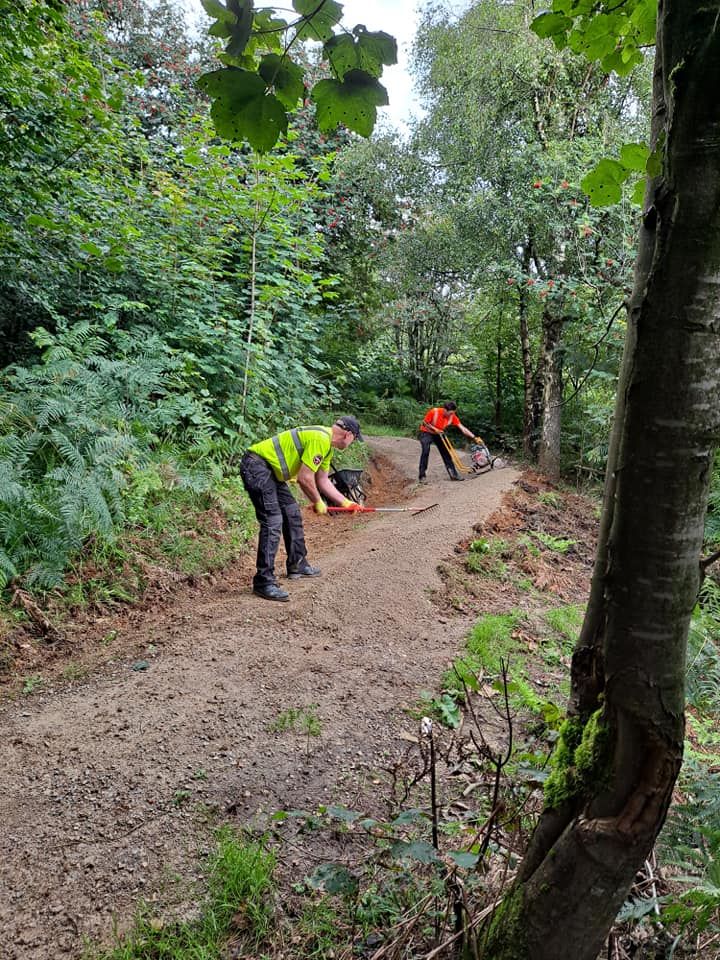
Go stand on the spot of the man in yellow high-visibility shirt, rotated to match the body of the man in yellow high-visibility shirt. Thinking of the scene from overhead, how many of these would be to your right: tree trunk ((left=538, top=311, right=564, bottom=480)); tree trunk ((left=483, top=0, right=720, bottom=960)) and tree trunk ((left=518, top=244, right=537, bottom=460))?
1

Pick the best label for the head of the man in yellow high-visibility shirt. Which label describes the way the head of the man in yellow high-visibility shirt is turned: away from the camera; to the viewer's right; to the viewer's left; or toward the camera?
to the viewer's right

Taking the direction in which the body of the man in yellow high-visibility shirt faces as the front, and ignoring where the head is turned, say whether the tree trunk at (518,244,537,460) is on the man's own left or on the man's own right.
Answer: on the man's own left

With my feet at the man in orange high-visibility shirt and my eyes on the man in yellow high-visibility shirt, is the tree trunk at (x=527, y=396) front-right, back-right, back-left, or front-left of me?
back-left

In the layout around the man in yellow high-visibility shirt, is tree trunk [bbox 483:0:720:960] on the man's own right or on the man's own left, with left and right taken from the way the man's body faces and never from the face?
on the man's own right

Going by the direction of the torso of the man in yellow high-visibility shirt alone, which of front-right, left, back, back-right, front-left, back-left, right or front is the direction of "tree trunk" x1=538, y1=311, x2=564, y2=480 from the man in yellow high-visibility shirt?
front-left

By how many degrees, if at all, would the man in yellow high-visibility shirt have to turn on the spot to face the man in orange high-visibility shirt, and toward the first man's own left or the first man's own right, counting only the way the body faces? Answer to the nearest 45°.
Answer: approximately 45° to the first man's own left

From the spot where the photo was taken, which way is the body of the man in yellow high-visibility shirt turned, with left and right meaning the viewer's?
facing to the right of the viewer

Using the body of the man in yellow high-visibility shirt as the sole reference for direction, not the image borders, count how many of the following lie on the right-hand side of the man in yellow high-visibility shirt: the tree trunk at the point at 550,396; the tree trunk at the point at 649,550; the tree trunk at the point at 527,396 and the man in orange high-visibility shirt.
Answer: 1
